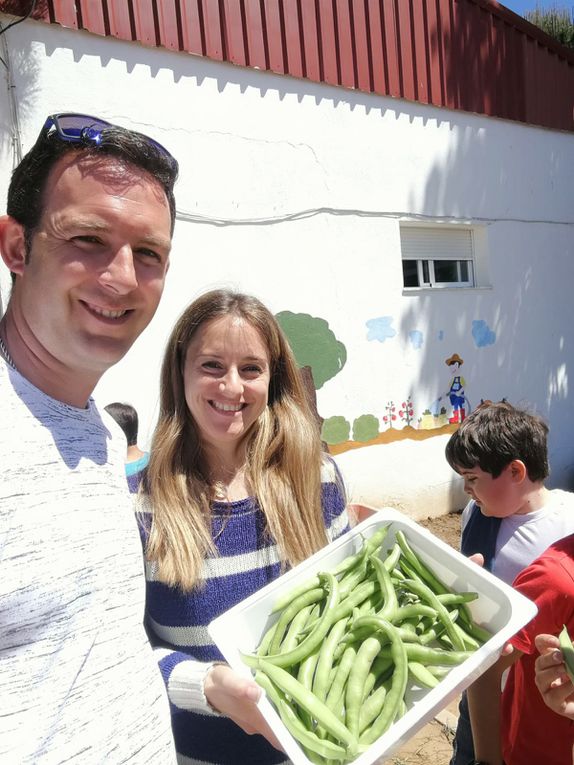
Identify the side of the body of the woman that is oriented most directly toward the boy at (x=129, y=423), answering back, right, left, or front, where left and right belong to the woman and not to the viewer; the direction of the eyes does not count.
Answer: back

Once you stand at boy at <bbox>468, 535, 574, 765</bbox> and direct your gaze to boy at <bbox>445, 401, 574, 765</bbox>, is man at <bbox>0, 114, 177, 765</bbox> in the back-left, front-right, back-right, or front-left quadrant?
back-left

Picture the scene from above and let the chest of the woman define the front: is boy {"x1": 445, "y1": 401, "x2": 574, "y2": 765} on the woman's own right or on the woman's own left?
on the woman's own left

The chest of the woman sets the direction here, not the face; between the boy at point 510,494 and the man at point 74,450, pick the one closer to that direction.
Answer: the man

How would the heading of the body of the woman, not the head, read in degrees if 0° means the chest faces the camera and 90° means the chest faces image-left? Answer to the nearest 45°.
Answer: approximately 0°

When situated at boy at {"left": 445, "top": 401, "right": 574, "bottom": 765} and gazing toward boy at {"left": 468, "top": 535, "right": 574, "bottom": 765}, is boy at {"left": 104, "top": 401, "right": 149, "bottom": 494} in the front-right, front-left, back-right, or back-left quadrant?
back-right
